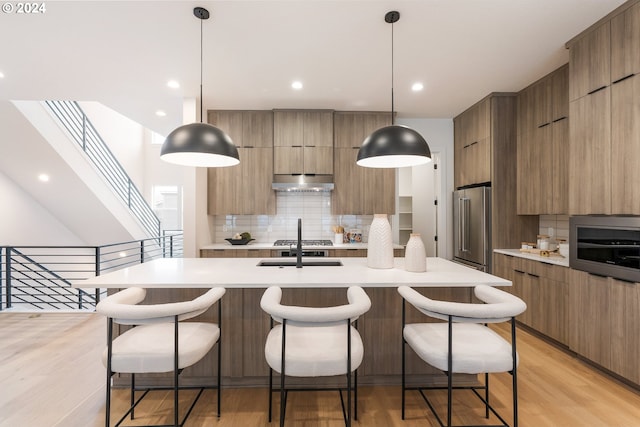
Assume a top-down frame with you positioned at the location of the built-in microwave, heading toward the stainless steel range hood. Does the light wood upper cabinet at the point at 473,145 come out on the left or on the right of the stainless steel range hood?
right

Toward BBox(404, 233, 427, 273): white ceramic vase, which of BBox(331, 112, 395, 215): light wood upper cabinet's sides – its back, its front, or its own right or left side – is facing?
front

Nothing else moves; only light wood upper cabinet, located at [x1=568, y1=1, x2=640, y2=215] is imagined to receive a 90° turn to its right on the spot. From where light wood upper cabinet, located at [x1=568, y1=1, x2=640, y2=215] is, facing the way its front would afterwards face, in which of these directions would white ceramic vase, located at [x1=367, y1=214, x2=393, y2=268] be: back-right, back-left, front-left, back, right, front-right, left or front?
left

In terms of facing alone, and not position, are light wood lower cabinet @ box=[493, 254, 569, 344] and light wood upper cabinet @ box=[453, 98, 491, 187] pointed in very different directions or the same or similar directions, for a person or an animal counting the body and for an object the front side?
same or similar directions

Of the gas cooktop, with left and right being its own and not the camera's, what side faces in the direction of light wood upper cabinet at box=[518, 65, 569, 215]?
left

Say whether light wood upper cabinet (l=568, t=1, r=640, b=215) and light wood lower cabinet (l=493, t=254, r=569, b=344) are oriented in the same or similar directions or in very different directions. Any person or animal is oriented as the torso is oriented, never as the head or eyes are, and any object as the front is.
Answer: same or similar directions

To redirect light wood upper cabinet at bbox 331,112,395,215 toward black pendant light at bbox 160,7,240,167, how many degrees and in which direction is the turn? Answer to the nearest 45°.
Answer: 0° — it already faces it

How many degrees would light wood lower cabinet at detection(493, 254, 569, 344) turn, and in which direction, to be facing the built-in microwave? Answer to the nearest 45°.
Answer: approximately 90° to its left

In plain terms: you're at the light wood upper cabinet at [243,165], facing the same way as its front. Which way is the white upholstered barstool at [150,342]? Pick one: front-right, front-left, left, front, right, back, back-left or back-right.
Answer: front

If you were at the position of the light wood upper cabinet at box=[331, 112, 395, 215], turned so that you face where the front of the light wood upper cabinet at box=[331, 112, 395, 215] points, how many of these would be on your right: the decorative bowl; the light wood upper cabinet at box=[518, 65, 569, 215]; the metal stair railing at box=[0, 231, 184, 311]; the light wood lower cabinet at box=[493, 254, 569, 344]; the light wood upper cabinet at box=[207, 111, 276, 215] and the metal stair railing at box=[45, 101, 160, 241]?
4

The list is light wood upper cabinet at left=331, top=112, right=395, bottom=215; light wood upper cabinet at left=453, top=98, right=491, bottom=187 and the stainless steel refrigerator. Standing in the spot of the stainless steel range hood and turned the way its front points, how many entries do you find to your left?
3

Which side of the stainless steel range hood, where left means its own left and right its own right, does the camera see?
front

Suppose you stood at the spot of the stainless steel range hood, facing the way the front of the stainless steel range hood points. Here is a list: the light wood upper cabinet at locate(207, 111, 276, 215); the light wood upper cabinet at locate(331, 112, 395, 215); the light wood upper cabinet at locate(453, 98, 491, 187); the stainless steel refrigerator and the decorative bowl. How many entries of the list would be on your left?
3

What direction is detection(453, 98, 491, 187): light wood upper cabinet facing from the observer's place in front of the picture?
facing the viewer and to the left of the viewer

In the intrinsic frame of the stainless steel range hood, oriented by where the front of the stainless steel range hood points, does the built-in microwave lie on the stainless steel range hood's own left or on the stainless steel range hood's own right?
on the stainless steel range hood's own left

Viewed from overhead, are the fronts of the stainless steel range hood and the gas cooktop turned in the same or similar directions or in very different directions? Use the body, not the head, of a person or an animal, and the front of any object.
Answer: same or similar directions

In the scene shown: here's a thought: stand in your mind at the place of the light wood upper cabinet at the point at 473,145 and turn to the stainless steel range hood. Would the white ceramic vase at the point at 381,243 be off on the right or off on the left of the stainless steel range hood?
left

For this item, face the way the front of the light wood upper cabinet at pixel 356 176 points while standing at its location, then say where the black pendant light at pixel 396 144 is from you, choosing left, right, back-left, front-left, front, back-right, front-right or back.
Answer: front

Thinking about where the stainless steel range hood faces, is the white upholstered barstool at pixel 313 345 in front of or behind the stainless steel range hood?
in front
